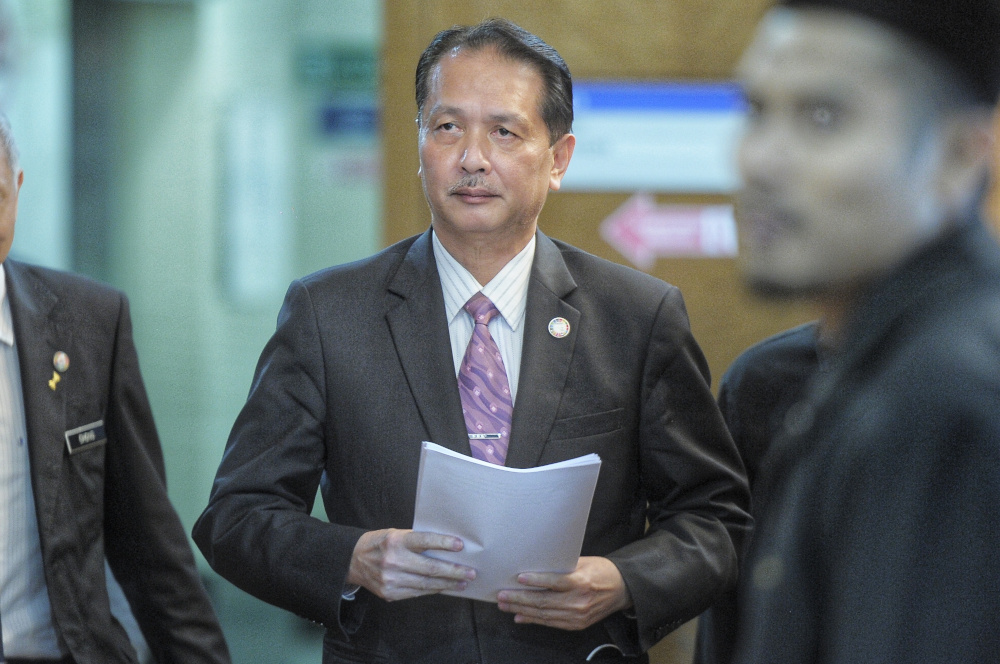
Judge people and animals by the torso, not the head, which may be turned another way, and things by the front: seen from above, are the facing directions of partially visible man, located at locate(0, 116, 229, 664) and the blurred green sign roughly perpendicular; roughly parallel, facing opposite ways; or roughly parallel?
roughly parallel

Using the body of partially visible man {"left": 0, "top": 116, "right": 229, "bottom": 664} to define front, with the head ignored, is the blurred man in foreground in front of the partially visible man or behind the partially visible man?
in front

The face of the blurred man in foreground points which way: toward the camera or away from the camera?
toward the camera

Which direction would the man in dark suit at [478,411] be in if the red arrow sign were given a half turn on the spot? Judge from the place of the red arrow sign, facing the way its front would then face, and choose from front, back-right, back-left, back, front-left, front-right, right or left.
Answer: back

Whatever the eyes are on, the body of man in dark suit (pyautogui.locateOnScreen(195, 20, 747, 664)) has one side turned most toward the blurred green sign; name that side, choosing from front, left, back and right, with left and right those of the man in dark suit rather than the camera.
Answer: back

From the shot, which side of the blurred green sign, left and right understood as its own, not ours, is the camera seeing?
front

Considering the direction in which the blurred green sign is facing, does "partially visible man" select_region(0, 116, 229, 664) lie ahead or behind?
ahead

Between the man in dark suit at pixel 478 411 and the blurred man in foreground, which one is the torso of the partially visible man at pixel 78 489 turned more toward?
the blurred man in foreground

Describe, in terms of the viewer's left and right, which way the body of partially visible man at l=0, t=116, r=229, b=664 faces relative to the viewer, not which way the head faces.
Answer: facing the viewer

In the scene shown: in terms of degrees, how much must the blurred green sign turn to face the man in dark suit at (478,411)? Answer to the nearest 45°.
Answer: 0° — it already faces them

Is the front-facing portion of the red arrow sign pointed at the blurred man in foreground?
yes

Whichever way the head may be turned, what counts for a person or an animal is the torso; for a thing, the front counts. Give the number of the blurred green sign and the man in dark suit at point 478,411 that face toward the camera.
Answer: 2

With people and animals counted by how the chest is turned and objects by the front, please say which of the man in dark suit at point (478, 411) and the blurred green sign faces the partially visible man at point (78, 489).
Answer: the blurred green sign

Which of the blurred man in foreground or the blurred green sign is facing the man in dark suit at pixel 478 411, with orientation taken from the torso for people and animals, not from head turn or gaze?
the blurred green sign

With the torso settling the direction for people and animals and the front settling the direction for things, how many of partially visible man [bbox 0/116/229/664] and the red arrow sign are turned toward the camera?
2

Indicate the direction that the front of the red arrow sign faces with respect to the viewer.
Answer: facing the viewer
